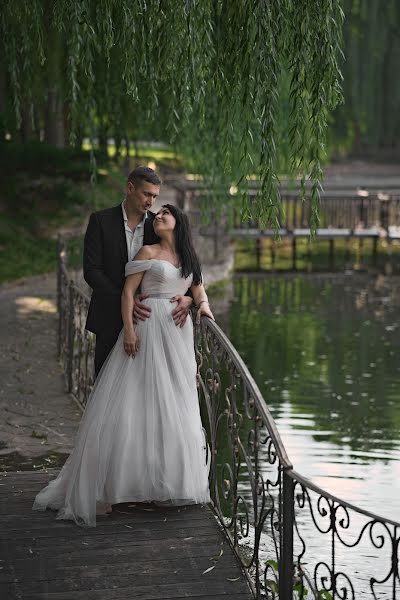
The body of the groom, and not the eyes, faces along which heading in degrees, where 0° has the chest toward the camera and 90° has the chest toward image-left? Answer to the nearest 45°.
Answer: approximately 315°

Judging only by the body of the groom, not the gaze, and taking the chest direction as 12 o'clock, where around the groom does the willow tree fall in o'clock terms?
The willow tree is roughly at 8 o'clock from the groom.

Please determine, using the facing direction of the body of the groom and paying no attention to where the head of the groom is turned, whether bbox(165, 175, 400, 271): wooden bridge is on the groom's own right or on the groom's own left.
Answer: on the groom's own left
